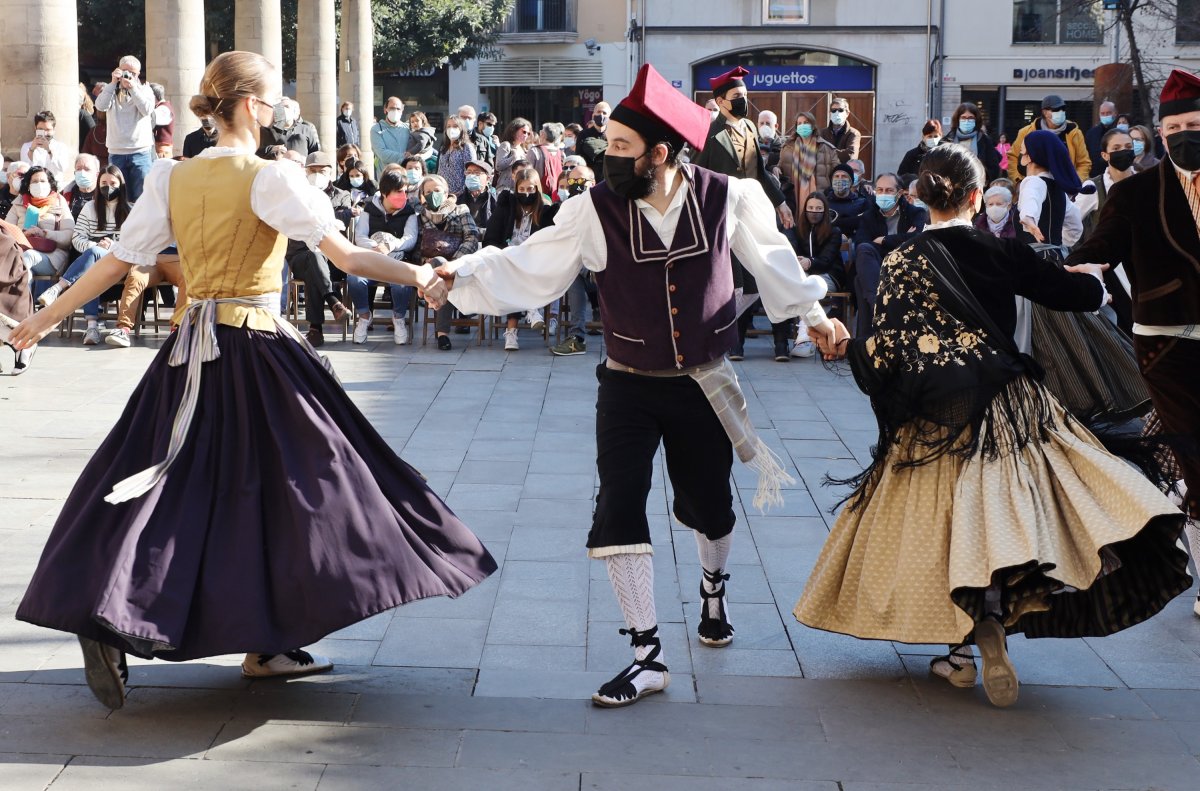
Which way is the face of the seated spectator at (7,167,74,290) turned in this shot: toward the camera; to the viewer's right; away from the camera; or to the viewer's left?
toward the camera

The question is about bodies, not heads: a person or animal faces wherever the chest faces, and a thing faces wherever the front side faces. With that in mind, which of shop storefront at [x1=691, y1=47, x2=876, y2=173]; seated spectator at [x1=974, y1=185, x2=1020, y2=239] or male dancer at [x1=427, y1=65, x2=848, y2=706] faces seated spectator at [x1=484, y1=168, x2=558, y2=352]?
the shop storefront

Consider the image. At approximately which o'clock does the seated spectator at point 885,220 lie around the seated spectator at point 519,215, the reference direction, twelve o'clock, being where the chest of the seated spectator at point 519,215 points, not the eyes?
the seated spectator at point 885,220 is roughly at 9 o'clock from the seated spectator at point 519,215.

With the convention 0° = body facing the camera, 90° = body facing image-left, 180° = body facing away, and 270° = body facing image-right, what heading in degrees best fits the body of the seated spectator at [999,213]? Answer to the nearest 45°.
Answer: approximately 0°

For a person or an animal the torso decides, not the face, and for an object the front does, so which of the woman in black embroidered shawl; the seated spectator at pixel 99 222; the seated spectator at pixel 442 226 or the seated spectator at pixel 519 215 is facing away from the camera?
the woman in black embroidered shawl

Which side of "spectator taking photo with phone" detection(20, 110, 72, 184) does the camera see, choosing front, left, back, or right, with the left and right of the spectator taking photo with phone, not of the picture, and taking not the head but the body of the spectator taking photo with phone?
front

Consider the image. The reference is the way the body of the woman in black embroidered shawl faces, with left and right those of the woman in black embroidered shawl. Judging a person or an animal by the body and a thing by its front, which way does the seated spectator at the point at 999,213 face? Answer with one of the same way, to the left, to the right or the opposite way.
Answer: the opposite way

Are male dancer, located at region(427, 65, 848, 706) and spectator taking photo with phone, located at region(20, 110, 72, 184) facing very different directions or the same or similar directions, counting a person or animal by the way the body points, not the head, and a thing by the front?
same or similar directions

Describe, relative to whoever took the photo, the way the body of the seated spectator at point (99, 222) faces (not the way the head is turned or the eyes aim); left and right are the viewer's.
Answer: facing the viewer

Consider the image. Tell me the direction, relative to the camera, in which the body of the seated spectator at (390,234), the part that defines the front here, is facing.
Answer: toward the camera

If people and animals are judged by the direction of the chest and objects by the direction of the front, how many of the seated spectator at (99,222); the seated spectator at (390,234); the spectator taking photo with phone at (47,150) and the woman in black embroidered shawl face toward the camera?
3

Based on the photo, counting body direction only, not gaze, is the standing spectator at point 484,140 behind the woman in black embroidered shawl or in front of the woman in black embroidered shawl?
in front

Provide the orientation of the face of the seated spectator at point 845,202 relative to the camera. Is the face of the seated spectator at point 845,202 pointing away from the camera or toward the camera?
toward the camera

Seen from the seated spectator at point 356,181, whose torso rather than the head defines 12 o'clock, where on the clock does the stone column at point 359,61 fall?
The stone column is roughly at 6 o'clock from the seated spectator.

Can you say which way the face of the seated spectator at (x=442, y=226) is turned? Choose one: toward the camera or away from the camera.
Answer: toward the camera

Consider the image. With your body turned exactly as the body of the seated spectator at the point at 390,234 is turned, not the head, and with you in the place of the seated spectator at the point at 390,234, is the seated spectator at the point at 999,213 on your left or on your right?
on your left

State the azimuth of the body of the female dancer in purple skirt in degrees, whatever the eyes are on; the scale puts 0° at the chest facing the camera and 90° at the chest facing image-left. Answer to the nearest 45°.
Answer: approximately 225°
